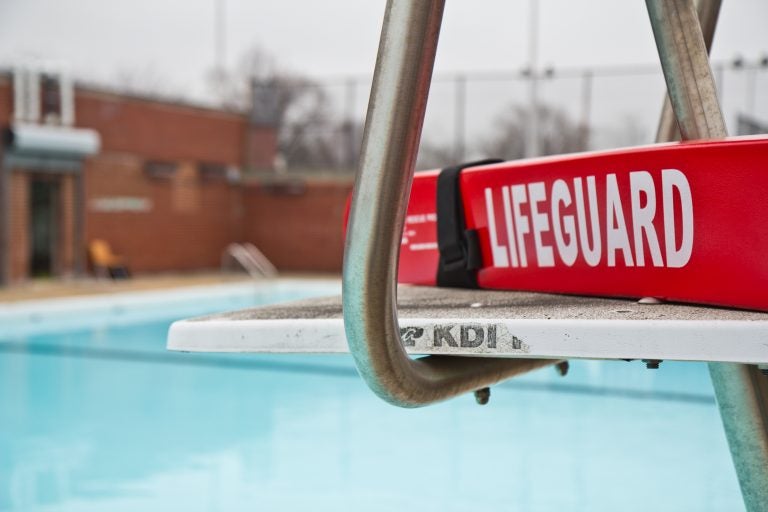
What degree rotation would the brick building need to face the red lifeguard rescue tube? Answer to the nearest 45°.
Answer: approximately 45° to its right

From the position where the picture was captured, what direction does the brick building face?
facing the viewer and to the right of the viewer

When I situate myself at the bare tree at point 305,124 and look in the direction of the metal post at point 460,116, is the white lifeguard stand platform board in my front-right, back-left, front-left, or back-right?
front-right

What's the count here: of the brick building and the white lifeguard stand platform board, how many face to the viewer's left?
1

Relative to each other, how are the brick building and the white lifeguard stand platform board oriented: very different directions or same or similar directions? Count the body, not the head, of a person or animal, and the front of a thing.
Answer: very different directions

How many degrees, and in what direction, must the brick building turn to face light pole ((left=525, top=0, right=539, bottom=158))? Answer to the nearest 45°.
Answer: approximately 45° to its left

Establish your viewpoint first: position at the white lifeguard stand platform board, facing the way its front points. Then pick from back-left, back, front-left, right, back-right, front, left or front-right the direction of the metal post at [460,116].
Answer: back

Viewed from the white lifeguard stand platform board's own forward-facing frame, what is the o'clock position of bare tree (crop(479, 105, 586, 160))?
The bare tree is roughly at 3 o'clock from the white lifeguard stand platform board.

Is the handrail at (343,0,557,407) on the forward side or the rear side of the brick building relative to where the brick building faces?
on the forward side

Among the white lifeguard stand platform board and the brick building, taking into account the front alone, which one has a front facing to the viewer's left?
the white lifeguard stand platform board
